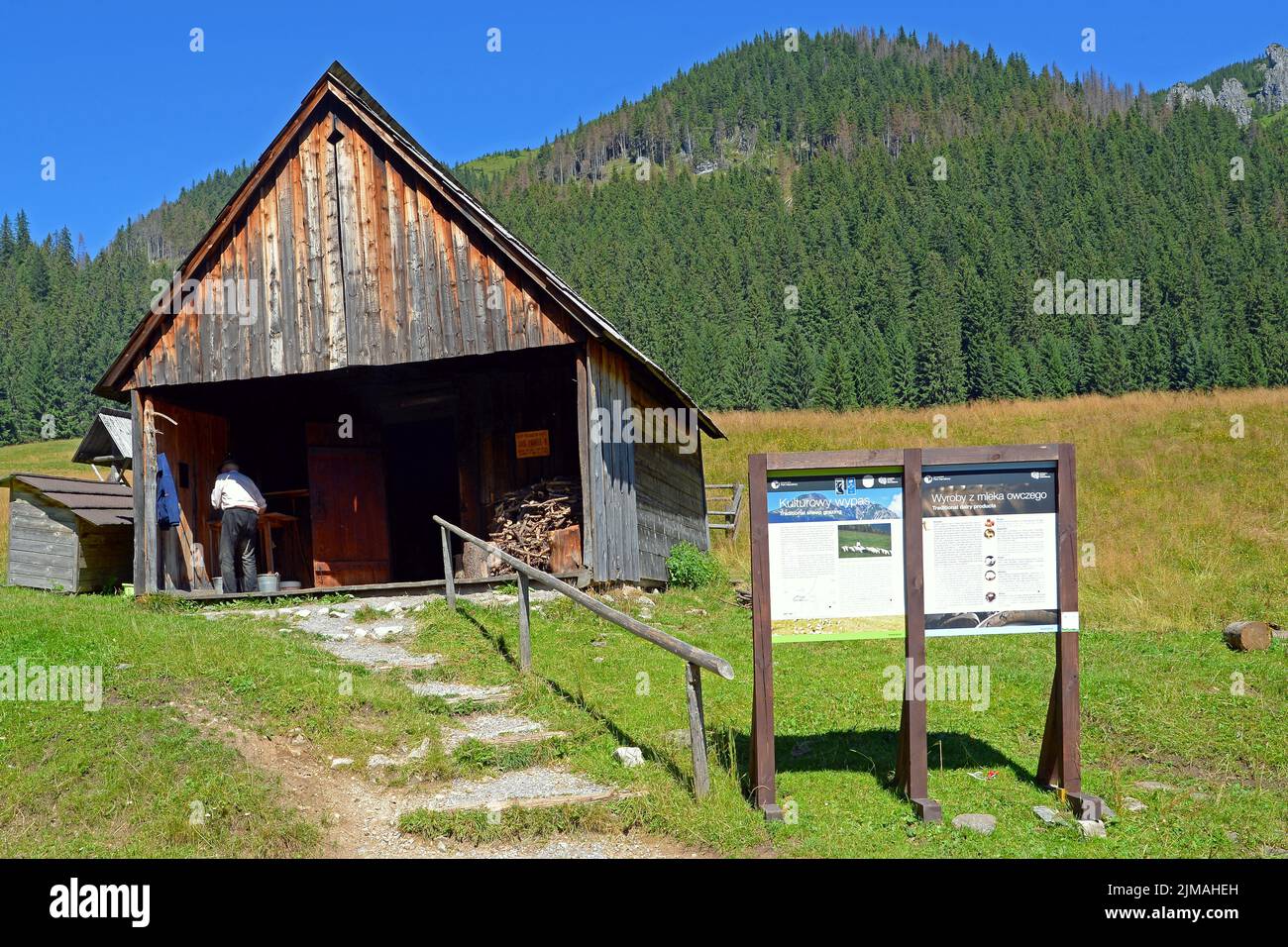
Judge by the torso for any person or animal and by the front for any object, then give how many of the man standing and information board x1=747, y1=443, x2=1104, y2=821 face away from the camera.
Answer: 1

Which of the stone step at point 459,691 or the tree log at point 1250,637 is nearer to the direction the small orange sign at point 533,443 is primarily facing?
the stone step

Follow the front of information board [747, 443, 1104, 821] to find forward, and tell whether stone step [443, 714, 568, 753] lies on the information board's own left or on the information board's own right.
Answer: on the information board's own right

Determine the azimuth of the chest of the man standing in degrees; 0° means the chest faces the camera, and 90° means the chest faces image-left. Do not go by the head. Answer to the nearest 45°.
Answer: approximately 180°

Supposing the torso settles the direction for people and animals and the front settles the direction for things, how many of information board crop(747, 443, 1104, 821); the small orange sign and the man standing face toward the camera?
2

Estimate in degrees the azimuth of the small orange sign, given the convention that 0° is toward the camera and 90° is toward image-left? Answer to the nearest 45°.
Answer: approximately 0°

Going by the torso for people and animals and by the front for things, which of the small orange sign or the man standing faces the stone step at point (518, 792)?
the small orange sign

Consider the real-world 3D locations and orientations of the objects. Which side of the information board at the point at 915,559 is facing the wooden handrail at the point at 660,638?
right

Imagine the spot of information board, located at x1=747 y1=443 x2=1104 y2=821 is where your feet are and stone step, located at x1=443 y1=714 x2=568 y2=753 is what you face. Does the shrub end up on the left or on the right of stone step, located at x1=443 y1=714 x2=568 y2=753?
right

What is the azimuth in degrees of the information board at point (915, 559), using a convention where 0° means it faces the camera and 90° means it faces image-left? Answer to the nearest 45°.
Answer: approximately 0°

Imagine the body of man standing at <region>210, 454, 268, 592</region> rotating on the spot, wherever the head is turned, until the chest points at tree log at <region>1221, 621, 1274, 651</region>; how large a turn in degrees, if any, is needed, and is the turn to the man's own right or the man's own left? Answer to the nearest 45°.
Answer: approximately 135° to the man's own right
